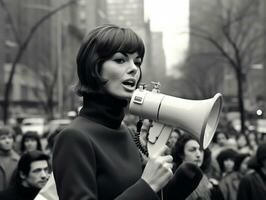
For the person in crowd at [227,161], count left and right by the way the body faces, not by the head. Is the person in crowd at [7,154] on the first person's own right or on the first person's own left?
on the first person's own right

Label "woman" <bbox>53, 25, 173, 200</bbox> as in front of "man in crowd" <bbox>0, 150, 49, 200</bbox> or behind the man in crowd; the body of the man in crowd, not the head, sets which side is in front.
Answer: in front

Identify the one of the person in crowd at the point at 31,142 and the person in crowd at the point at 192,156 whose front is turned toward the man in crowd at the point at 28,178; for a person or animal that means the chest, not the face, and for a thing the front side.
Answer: the person in crowd at the point at 31,142

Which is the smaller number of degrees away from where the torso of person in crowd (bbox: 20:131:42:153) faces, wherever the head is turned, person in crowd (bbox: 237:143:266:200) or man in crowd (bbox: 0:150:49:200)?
the man in crowd

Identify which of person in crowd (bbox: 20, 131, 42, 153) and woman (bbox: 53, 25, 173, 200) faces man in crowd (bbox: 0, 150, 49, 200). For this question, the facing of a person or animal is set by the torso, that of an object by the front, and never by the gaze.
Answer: the person in crowd

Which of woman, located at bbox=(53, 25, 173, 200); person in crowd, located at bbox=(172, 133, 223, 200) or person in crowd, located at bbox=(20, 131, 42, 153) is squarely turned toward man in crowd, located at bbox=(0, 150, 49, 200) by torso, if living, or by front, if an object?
person in crowd, located at bbox=(20, 131, 42, 153)

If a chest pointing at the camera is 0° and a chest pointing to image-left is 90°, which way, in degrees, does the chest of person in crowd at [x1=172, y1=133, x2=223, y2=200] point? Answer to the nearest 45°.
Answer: approximately 315°

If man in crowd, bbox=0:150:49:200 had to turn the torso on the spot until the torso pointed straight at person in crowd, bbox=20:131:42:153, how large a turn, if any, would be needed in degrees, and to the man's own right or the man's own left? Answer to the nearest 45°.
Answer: approximately 135° to the man's own left
